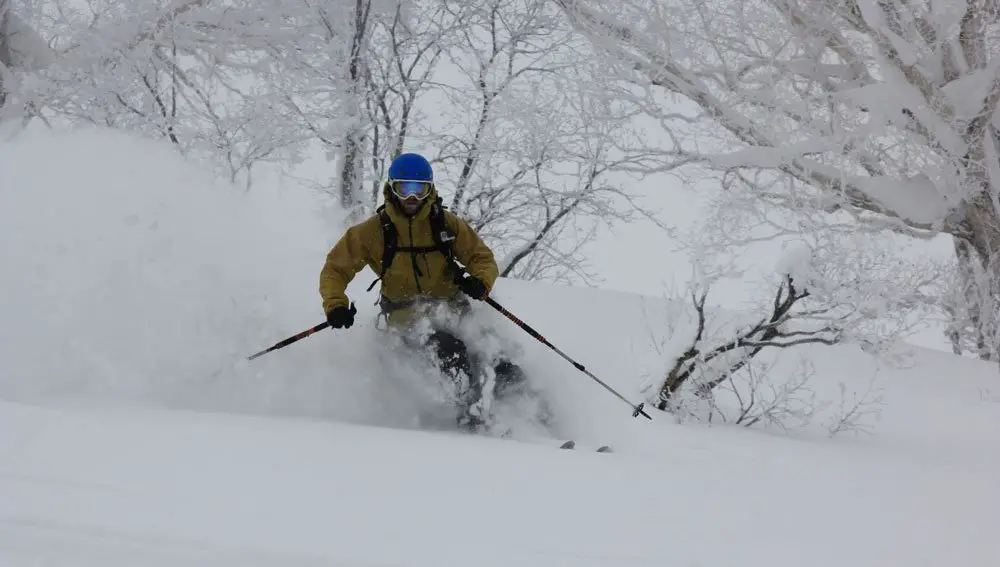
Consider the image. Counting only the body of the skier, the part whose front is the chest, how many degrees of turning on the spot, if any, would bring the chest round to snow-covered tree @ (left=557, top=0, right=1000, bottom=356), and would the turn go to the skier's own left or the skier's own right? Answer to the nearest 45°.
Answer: approximately 135° to the skier's own left

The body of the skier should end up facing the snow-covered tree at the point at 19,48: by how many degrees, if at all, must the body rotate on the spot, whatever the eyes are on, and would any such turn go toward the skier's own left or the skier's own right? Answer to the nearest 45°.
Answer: approximately 135° to the skier's own right

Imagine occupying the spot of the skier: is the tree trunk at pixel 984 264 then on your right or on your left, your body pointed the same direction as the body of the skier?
on your left

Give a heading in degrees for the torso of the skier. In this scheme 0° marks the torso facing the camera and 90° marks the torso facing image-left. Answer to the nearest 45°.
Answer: approximately 0°

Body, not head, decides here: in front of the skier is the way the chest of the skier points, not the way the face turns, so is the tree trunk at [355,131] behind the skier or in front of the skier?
behind
